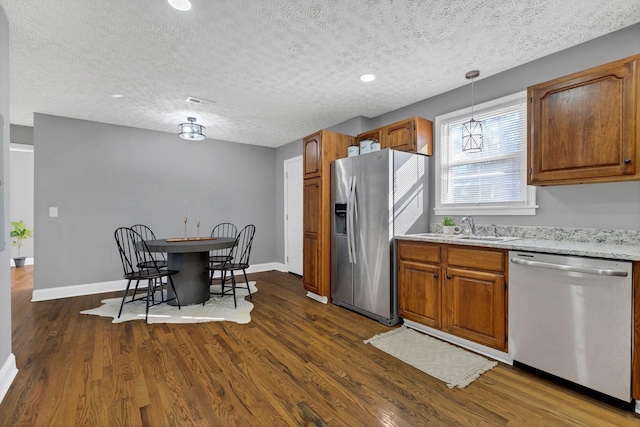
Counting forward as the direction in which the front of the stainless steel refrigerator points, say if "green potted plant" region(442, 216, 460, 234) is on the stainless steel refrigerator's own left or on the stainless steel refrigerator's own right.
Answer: on the stainless steel refrigerator's own left

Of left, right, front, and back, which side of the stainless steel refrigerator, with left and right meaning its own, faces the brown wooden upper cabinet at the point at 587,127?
left

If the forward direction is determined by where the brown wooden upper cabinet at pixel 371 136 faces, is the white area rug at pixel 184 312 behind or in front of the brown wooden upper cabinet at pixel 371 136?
in front

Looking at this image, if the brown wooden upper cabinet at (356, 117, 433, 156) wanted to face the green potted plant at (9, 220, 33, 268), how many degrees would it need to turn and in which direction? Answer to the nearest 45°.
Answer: approximately 45° to its right

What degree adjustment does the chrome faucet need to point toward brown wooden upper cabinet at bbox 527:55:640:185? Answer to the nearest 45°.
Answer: approximately 90° to its left

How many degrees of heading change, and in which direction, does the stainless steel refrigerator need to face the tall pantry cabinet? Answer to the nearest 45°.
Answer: approximately 90° to its right
